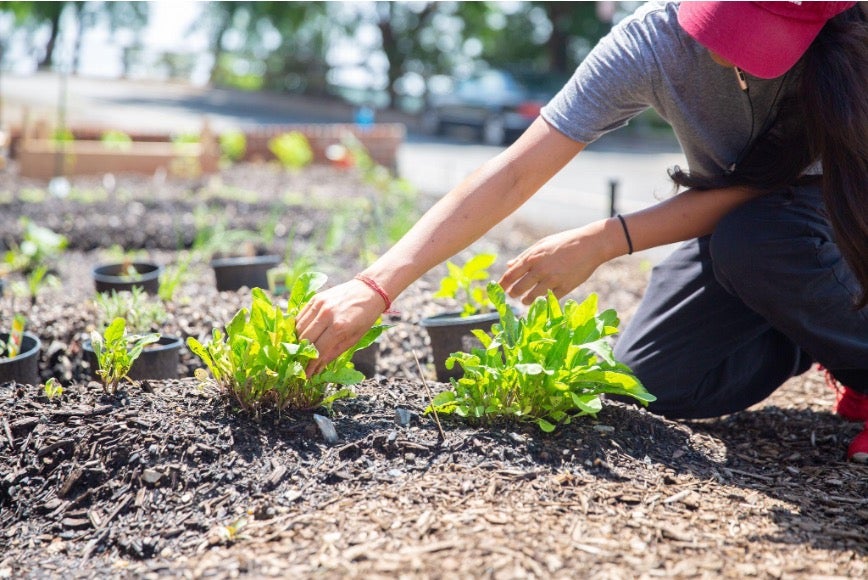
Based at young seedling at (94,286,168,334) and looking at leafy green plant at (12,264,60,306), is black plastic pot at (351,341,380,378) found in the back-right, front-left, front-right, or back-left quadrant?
back-right
